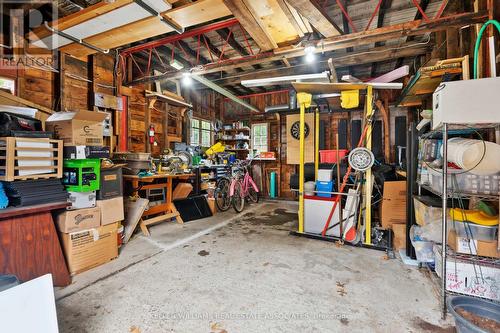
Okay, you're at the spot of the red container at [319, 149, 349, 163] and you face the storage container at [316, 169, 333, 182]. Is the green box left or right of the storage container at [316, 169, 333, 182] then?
right

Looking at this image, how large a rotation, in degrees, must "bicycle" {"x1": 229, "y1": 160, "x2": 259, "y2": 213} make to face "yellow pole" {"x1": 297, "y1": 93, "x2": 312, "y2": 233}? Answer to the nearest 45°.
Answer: approximately 90° to its left

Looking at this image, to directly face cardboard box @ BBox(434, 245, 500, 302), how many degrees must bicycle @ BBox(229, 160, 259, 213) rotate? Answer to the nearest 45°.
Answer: approximately 90° to its left

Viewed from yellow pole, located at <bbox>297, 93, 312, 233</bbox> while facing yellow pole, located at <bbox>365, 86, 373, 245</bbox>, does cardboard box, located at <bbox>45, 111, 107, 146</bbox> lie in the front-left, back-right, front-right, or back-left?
back-right

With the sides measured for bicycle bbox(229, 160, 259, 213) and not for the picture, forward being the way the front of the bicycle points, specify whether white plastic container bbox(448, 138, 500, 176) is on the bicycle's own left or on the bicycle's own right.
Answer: on the bicycle's own left

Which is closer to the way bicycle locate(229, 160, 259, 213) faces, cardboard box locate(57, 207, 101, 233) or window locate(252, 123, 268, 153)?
the cardboard box

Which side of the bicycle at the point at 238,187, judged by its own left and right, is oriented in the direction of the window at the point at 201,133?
right

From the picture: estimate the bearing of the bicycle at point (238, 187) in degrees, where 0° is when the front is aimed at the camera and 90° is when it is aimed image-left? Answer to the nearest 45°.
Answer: approximately 45°

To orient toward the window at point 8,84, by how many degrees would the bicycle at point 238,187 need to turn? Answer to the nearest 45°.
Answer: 0° — it already faces it

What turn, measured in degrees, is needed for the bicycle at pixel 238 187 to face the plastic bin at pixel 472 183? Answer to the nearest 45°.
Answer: approximately 90° to its right

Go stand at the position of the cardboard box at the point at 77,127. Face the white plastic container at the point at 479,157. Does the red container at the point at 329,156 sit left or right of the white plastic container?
left

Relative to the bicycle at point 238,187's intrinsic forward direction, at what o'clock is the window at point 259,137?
The window is roughly at 5 o'clock from the bicycle.

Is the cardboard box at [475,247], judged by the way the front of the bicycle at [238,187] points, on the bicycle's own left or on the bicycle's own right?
on the bicycle's own left

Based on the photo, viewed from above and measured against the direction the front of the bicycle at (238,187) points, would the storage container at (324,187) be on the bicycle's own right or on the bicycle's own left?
on the bicycle's own left
